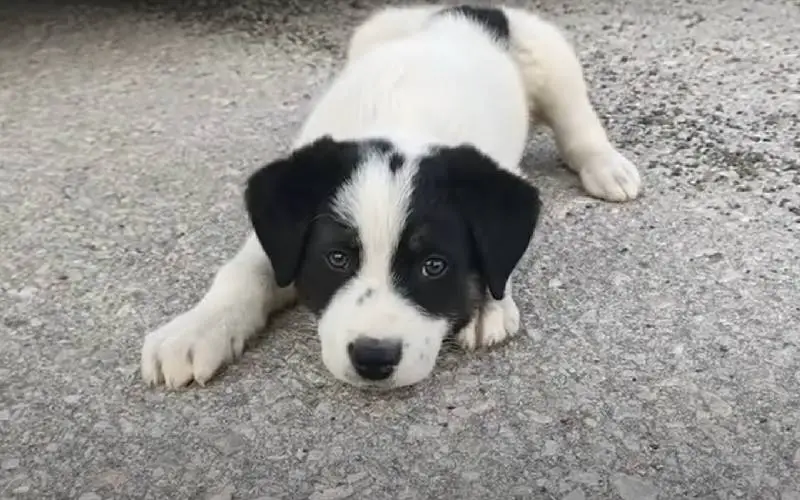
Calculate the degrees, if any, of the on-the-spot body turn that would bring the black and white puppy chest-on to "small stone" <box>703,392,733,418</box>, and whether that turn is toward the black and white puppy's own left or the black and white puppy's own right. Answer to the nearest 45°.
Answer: approximately 90° to the black and white puppy's own left

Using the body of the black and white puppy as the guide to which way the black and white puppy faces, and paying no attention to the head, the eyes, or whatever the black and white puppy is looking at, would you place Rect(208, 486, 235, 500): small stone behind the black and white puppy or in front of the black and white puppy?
in front

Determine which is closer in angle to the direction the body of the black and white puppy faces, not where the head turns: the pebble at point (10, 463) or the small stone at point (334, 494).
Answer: the small stone

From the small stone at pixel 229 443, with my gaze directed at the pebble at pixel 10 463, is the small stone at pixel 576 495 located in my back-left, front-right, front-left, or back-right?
back-left

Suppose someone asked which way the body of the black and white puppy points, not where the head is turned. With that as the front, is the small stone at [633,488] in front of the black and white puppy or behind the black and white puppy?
in front

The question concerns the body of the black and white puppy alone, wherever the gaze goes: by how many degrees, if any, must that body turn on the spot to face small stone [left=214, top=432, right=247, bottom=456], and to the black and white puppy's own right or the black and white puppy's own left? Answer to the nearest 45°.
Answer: approximately 45° to the black and white puppy's own right

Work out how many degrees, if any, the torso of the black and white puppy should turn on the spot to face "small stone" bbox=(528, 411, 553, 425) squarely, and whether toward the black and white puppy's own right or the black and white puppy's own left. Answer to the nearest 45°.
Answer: approximately 45° to the black and white puppy's own left

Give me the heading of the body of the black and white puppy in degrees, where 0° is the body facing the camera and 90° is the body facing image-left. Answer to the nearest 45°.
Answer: approximately 0°

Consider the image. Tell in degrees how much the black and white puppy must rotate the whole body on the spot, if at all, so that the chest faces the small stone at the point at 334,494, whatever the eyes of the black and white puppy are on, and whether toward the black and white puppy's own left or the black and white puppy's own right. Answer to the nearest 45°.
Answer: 0° — it already faces it

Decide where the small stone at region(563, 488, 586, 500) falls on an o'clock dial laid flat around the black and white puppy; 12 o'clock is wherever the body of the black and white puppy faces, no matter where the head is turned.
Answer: The small stone is roughly at 11 o'clock from the black and white puppy.
